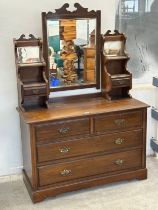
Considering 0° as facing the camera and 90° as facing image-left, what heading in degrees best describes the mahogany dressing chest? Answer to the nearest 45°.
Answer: approximately 315°
